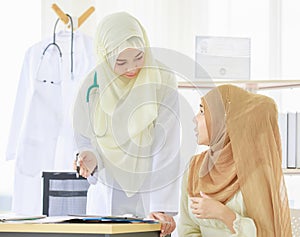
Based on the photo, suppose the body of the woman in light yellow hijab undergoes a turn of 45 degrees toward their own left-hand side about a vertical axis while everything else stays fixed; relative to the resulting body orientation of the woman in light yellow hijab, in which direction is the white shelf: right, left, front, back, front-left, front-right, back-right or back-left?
left

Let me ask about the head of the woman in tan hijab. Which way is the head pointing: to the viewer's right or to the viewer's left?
to the viewer's left

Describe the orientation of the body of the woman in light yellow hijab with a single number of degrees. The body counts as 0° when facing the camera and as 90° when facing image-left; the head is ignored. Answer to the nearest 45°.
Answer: approximately 0°

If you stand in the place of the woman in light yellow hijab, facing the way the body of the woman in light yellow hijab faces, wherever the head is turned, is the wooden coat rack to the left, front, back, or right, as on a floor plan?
back

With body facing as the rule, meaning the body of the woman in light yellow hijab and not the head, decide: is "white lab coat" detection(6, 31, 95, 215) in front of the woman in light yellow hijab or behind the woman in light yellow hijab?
behind

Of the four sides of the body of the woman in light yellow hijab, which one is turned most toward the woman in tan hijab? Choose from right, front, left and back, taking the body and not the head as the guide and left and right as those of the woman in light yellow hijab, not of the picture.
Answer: left
